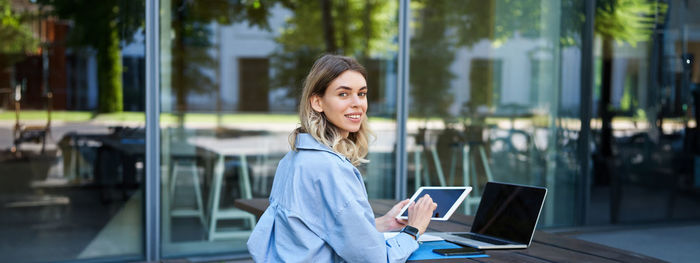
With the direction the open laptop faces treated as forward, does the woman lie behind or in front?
in front

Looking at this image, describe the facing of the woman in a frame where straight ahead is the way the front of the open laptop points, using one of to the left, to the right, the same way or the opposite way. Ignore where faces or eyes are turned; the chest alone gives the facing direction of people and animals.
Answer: the opposite way

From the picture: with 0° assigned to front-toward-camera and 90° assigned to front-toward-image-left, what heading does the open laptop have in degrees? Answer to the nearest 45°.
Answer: approximately 45°

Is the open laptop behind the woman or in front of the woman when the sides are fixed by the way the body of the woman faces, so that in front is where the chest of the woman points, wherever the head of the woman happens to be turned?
in front

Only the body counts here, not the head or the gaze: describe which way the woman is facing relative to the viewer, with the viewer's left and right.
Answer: facing away from the viewer and to the right of the viewer
